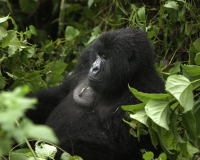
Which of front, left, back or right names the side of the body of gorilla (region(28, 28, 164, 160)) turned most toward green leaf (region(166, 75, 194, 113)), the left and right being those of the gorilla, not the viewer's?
left

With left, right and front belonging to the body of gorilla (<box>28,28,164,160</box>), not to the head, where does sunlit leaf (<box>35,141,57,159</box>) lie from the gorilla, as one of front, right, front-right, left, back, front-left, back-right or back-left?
front

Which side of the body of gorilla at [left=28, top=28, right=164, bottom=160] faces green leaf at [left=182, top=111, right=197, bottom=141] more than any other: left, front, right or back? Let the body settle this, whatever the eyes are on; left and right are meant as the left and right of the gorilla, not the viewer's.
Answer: left

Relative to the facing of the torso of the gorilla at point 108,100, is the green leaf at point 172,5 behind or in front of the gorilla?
behind

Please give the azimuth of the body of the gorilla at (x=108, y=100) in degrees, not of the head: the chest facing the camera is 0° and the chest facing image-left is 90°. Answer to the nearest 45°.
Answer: approximately 45°

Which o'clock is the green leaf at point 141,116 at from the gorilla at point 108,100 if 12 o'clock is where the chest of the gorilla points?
The green leaf is roughly at 10 o'clock from the gorilla.

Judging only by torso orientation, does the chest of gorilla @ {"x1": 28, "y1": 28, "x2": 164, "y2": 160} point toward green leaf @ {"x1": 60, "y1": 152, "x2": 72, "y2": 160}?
yes

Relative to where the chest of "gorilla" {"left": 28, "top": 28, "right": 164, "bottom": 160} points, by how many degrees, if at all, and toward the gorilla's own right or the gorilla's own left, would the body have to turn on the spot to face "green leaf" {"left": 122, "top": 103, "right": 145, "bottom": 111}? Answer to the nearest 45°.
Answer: approximately 45° to the gorilla's own left

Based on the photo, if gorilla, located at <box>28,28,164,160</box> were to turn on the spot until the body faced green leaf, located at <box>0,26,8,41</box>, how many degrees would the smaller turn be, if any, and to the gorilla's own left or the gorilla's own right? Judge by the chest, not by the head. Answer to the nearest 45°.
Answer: approximately 90° to the gorilla's own right

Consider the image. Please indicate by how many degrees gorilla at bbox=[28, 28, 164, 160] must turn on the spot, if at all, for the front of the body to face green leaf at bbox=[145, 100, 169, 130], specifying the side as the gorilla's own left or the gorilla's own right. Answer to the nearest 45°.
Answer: approximately 45° to the gorilla's own left

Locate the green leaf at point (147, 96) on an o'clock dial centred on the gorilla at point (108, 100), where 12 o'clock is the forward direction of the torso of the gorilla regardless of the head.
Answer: The green leaf is roughly at 10 o'clock from the gorilla.
